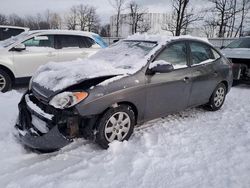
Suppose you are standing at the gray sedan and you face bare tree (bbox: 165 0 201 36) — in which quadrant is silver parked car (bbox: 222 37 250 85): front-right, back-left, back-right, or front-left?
front-right

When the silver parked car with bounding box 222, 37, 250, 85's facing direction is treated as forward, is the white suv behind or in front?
in front

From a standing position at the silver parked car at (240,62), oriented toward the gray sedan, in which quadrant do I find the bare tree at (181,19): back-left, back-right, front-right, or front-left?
back-right

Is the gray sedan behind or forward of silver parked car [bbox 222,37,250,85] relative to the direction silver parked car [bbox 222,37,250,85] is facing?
forward

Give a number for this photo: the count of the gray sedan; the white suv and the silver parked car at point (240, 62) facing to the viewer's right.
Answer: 0

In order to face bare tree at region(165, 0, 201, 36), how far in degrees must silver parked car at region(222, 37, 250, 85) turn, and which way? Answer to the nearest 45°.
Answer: approximately 135° to its right

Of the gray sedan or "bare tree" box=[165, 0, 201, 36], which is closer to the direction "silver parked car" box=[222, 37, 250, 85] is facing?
the gray sedan

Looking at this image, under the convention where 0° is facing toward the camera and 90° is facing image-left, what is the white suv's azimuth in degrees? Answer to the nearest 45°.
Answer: approximately 90°

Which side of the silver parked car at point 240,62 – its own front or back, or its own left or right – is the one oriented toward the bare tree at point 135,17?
right

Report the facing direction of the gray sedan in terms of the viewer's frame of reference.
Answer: facing the viewer and to the left of the viewer

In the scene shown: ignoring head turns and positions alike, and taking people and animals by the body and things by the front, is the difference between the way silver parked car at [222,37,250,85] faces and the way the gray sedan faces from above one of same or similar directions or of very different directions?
same or similar directions

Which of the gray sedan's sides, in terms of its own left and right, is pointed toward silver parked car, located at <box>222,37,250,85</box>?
back

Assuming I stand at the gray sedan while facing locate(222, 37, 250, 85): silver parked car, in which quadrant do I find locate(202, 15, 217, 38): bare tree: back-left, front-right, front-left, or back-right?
front-left

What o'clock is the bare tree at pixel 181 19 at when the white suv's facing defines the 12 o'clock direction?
The bare tree is roughly at 4 o'clock from the white suv.
